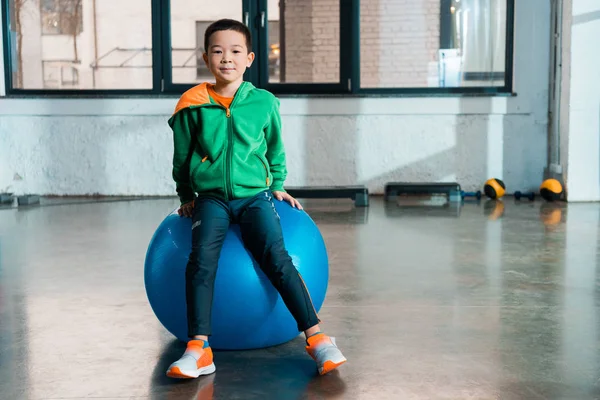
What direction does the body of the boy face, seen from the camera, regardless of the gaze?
toward the camera

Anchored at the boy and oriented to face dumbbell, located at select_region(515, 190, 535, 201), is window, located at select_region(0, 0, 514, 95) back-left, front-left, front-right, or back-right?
front-left

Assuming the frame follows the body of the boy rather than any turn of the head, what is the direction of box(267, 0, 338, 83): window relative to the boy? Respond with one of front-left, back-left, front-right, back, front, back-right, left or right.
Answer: back

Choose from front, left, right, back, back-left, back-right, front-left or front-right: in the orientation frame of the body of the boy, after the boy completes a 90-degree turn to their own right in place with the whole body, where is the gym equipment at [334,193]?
right

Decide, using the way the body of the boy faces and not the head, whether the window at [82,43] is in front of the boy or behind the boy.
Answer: behind

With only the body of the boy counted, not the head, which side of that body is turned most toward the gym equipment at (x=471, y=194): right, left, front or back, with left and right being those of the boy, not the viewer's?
back

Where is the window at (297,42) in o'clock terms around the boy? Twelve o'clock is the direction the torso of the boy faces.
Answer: The window is roughly at 6 o'clock from the boy.
